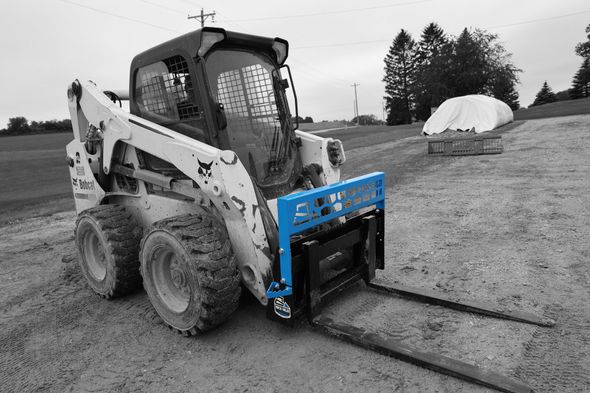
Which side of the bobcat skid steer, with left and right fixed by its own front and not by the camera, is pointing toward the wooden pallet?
left

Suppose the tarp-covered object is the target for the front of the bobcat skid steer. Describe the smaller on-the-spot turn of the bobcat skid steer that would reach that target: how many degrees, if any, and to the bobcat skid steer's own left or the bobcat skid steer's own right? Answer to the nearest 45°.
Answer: approximately 90° to the bobcat skid steer's own left

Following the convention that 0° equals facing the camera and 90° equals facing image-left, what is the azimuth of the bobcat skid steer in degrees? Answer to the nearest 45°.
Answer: approximately 315°
